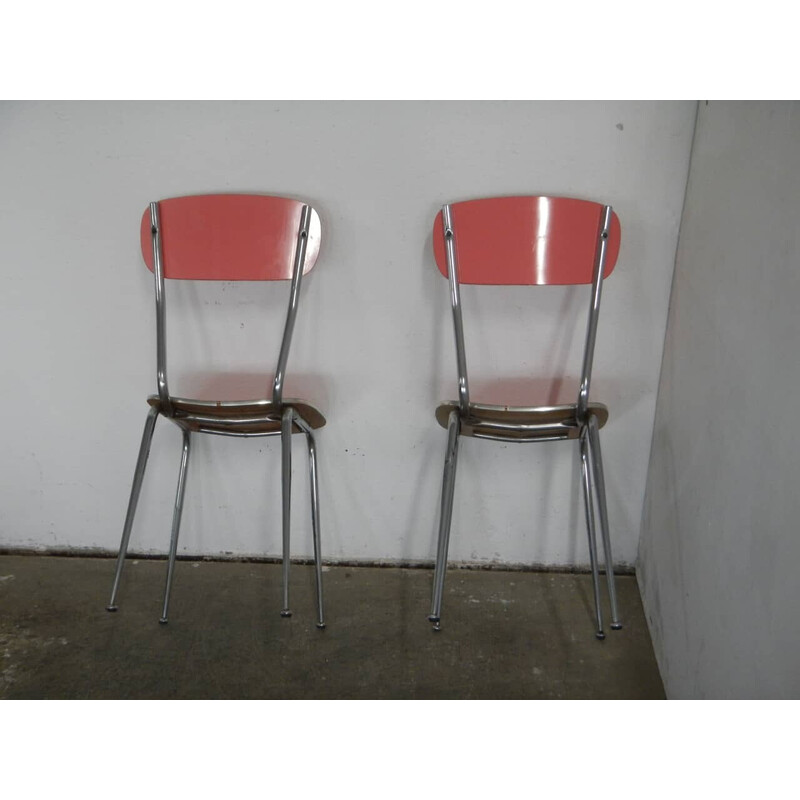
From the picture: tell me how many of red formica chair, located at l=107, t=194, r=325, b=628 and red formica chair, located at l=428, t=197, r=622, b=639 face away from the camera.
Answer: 2

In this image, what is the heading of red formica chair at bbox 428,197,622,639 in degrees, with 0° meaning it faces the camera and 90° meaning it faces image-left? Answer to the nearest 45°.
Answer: approximately 180°

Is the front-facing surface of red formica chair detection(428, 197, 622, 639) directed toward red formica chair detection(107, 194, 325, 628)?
no

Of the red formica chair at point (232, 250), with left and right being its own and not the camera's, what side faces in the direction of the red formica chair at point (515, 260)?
right

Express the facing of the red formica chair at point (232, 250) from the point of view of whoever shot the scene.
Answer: facing away from the viewer

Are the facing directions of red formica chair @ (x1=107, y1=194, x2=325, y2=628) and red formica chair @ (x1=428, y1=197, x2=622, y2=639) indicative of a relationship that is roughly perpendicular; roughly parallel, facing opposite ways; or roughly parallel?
roughly parallel
